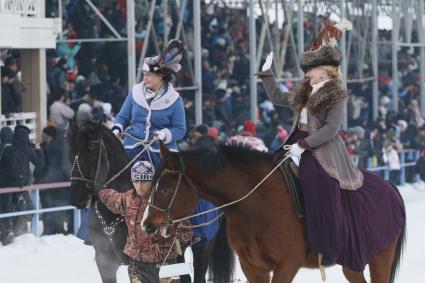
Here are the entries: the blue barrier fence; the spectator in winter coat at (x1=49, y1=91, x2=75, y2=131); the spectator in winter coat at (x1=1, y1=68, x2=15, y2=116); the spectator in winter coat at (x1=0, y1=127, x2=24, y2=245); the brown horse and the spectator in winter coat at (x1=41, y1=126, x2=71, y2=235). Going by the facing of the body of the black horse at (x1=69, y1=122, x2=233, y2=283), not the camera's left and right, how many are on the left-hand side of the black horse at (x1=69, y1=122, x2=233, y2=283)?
1

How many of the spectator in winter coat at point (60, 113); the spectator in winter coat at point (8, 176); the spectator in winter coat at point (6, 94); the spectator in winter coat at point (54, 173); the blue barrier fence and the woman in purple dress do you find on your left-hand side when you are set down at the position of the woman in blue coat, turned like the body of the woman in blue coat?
1

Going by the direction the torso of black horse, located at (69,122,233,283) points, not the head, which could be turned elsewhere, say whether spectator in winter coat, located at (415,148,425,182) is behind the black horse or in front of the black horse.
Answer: behind

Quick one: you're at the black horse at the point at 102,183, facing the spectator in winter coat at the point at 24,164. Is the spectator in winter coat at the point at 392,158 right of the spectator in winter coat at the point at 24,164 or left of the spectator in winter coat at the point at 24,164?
right

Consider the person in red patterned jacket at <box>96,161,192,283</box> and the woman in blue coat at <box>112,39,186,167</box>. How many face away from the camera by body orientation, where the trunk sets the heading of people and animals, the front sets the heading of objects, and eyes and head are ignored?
0

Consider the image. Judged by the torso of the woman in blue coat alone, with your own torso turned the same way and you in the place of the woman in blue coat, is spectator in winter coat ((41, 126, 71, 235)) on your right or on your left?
on your right

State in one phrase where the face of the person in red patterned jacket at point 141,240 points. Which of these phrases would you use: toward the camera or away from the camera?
toward the camera

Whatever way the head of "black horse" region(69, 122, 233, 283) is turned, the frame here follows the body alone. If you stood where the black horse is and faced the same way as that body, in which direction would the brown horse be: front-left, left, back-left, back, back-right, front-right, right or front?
left

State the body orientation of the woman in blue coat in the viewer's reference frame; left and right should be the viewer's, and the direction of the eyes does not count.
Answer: facing the viewer and to the left of the viewer

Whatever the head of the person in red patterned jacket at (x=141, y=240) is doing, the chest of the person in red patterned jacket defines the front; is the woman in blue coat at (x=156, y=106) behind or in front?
behind

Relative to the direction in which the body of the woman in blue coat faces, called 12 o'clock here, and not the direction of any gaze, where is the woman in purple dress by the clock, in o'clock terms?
The woman in purple dress is roughly at 9 o'clock from the woman in blue coat.

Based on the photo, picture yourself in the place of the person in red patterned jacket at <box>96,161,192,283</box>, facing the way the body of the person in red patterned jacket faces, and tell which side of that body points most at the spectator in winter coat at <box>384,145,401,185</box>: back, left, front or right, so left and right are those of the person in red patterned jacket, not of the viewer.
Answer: back

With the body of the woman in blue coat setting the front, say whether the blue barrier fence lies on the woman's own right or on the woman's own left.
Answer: on the woman's own right

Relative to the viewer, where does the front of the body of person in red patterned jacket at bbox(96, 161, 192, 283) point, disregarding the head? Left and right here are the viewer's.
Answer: facing the viewer

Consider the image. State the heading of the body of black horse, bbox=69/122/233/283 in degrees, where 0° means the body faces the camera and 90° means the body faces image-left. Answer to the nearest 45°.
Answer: approximately 45°

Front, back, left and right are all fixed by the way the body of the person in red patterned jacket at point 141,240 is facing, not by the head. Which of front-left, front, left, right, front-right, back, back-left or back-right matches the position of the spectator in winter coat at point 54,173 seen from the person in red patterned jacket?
back

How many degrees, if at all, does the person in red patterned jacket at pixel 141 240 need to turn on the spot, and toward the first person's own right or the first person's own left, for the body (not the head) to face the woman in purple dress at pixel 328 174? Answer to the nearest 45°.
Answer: approximately 90° to the first person's own left
